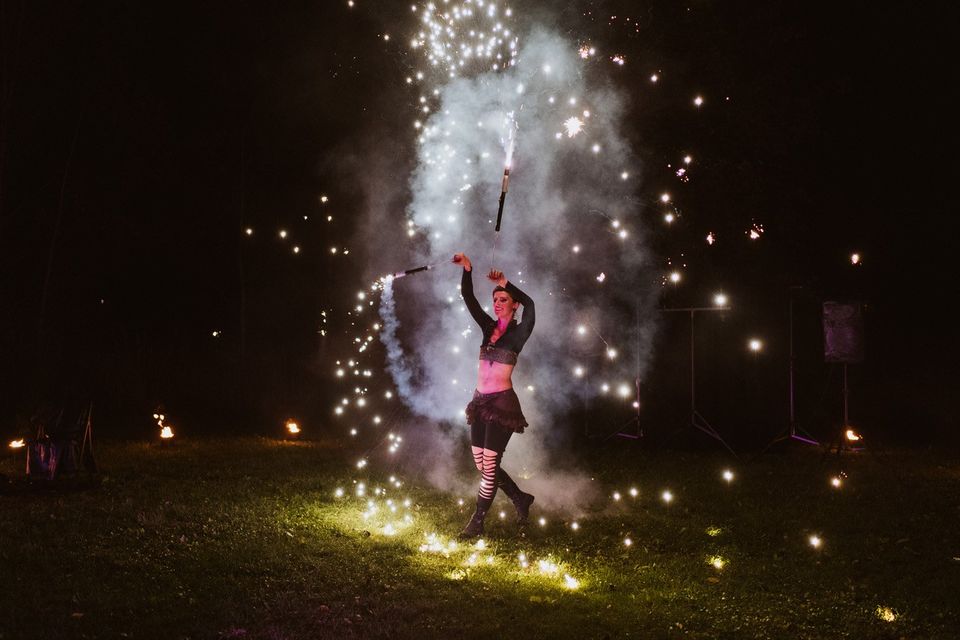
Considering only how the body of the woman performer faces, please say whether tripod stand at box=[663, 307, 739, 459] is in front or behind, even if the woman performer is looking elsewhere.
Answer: behind

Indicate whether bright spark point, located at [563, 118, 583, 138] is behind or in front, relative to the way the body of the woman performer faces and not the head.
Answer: behind

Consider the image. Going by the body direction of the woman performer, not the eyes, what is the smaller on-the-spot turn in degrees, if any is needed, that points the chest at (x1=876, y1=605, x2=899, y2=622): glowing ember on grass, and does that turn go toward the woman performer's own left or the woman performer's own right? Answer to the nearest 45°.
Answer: approximately 90° to the woman performer's own left

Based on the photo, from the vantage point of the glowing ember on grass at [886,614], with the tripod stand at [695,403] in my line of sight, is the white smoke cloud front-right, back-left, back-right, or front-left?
front-left

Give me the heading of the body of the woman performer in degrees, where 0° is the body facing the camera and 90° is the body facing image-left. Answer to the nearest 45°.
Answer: approximately 45°
